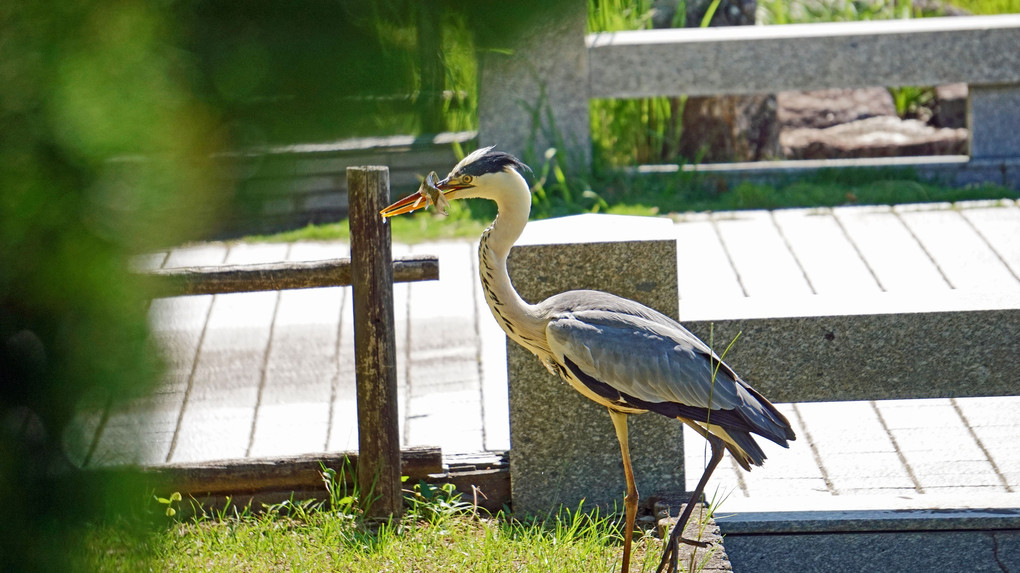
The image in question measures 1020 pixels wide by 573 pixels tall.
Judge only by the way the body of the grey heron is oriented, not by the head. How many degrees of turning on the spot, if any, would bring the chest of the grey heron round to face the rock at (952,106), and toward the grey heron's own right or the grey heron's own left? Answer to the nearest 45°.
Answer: approximately 135° to the grey heron's own right

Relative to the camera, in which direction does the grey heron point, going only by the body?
to the viewer's left

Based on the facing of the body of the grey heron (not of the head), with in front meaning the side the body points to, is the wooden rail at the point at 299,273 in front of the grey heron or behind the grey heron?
in front

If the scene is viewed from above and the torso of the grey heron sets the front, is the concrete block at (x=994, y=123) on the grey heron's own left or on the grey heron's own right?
on the grey heron's own right

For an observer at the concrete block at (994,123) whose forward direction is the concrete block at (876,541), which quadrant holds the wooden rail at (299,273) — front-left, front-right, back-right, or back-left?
front-right

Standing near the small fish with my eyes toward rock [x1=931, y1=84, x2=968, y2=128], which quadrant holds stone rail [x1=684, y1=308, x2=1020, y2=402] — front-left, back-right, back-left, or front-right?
front-right

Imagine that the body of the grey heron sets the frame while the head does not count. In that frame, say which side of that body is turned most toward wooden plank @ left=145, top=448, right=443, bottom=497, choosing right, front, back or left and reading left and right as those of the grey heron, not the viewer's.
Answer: front

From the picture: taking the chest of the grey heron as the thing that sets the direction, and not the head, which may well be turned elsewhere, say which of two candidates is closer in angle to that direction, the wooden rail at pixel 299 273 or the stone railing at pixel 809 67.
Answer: the wooden rail

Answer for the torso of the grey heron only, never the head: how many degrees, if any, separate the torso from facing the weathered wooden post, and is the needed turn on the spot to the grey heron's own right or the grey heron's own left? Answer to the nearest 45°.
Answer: approximately 45° to the grey heron's own right

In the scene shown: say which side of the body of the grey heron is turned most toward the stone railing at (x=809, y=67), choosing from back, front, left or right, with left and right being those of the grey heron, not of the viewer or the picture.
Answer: right

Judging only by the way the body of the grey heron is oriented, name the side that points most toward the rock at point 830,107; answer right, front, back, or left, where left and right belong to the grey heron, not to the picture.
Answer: right

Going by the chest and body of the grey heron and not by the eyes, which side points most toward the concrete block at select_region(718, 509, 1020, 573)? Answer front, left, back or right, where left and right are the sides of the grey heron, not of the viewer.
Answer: back
